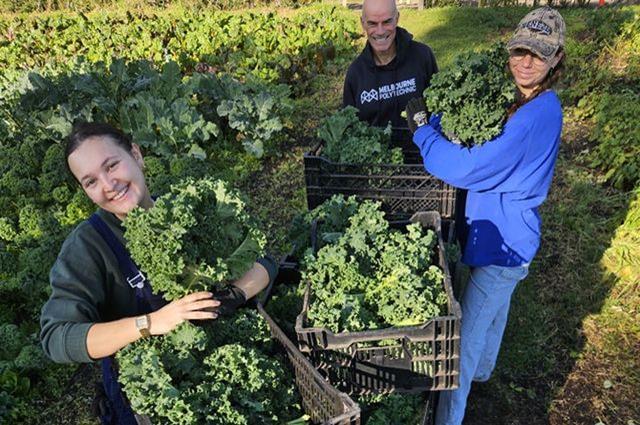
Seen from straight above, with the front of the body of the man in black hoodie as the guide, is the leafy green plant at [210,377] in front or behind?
in front

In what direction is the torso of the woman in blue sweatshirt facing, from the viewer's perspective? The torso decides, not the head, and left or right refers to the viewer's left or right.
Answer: facing to the left of the viewer

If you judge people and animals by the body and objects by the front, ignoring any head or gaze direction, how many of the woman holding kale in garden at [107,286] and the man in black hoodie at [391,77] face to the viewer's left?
0

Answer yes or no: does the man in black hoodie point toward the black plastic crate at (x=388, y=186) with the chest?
yes

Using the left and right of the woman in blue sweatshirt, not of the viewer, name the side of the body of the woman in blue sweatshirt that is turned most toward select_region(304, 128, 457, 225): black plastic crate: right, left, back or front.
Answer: front

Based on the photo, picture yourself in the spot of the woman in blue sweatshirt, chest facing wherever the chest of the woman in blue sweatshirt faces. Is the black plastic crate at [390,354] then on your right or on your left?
on your left

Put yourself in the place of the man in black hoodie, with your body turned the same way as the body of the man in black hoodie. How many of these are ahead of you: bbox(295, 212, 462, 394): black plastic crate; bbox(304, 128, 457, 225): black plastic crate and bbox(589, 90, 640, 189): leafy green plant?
2

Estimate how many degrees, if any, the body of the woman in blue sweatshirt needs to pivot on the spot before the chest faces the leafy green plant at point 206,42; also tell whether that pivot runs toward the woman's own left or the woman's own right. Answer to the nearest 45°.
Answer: approximately 45° to the woman's own right

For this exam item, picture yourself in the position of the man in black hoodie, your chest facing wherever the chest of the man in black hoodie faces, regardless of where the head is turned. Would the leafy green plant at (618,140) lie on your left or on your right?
on your left

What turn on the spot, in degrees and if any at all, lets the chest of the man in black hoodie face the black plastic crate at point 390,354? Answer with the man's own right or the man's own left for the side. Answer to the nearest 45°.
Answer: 0° — they already face it
